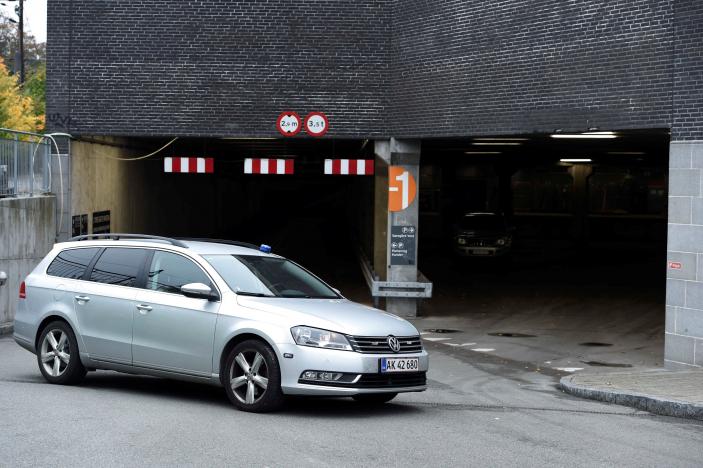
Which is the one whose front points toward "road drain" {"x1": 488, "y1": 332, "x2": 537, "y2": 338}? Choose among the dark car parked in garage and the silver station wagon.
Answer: the dark car parked in garage

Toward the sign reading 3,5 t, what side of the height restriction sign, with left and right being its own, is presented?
left

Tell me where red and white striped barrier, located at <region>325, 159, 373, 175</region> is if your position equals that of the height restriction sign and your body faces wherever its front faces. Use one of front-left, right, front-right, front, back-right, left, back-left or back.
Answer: left

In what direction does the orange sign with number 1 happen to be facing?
toward the camera

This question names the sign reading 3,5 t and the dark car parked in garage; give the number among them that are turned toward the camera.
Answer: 2

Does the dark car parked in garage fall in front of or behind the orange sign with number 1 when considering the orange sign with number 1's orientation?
behind

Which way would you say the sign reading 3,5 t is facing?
toward the camera

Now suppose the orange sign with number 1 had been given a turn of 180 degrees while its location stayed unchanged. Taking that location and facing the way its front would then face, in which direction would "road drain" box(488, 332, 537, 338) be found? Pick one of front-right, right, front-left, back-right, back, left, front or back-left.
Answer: back-right

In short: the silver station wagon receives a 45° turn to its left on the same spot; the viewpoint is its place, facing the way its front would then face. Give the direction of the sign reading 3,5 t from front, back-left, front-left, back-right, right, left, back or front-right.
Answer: left

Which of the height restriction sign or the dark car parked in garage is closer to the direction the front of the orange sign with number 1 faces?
the height restriction sign

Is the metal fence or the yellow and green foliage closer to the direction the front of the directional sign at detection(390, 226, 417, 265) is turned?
the metal fence

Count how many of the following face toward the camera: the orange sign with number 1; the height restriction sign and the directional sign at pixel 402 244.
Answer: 3

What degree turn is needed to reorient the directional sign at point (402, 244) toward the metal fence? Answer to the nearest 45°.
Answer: approximately 90° to its right

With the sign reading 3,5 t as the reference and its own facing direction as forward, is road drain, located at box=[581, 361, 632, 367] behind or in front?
in front

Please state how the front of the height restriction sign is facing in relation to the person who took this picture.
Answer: facing the viewer

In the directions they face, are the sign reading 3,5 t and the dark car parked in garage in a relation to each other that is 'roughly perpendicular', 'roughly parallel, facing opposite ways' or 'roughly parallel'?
roughly parallel

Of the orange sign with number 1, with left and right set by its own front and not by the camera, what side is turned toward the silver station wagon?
front

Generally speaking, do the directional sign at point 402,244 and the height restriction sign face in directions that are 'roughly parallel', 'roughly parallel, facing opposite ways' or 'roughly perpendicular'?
roughly parallel

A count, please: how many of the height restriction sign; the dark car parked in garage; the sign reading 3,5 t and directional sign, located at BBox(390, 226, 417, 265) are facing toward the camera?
4

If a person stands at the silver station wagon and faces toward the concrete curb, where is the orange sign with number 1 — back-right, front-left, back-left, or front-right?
front-left

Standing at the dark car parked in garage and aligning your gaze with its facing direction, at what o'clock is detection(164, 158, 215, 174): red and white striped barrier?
The red and white striped barrier is roughly at 1 o'clock from the dark car parked in garage.

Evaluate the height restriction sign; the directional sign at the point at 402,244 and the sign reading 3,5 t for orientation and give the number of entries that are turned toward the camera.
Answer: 3
